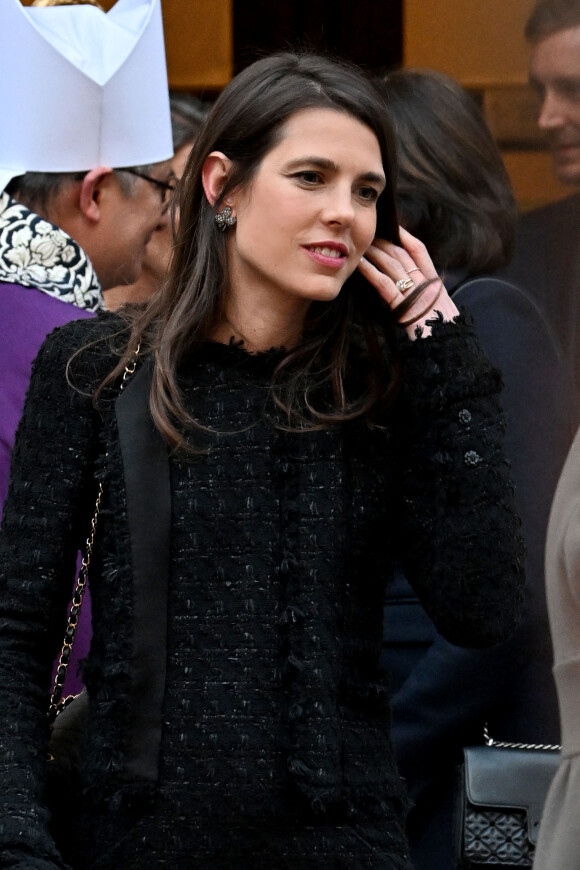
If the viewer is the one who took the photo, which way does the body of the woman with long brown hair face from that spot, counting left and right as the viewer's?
facing the viewer and to the right of the viewer

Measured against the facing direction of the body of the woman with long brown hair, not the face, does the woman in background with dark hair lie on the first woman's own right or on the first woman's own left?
on the first woman's own left

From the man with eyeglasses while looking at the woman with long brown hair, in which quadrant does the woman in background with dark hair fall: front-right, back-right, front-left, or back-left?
front-left

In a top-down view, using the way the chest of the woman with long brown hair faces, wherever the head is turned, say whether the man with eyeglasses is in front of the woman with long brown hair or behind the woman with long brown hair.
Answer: behind

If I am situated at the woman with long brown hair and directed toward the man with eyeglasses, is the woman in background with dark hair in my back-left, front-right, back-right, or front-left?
front-right

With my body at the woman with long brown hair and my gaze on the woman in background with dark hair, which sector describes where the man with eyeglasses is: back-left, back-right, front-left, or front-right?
front-left

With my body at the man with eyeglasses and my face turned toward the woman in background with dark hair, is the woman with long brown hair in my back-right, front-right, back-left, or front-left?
front-right

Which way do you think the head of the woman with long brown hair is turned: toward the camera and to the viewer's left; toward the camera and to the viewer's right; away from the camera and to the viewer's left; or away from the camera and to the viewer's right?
toward the camera and to the viewer's right
